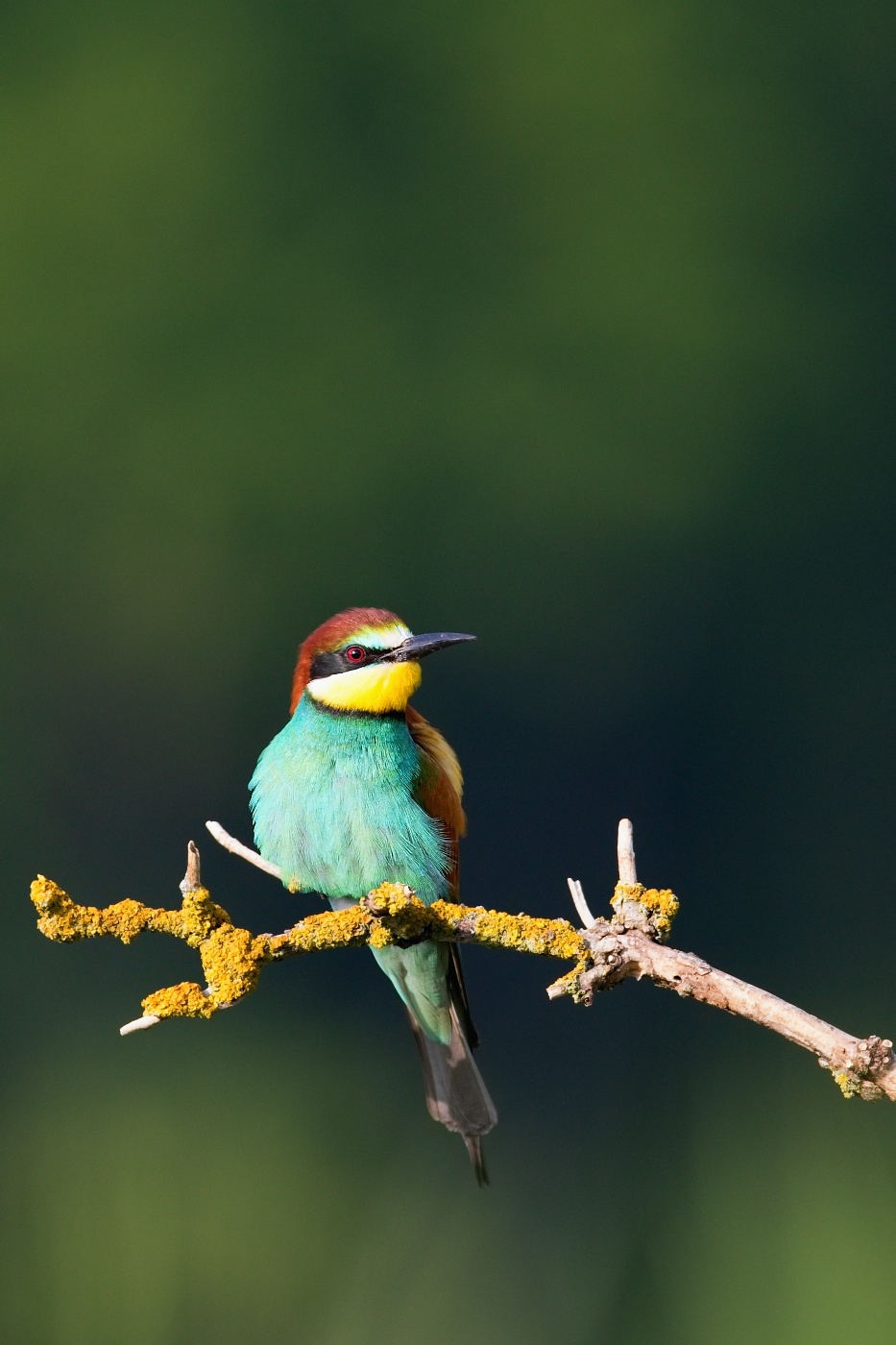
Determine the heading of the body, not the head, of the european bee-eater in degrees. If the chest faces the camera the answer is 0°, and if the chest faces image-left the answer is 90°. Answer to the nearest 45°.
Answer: approximately 45°
